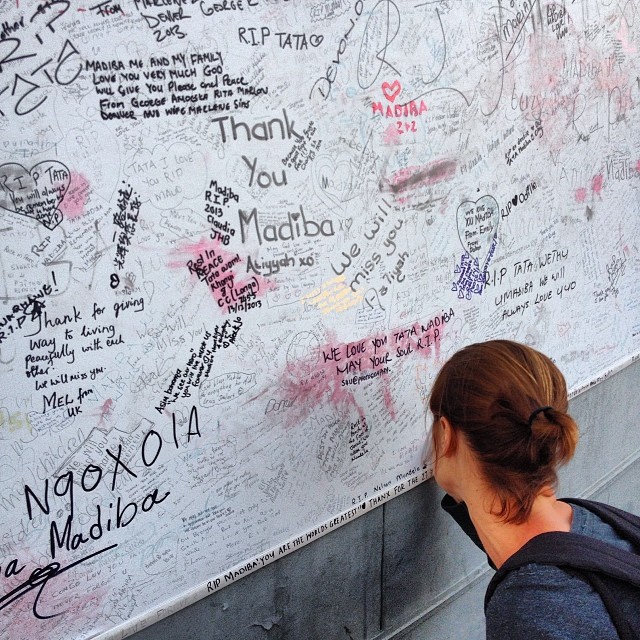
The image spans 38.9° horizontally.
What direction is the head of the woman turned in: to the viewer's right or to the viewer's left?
to the viewer's left

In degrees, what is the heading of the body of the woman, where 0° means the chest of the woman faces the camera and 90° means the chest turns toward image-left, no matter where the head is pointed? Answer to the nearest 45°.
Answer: approximately 135°
